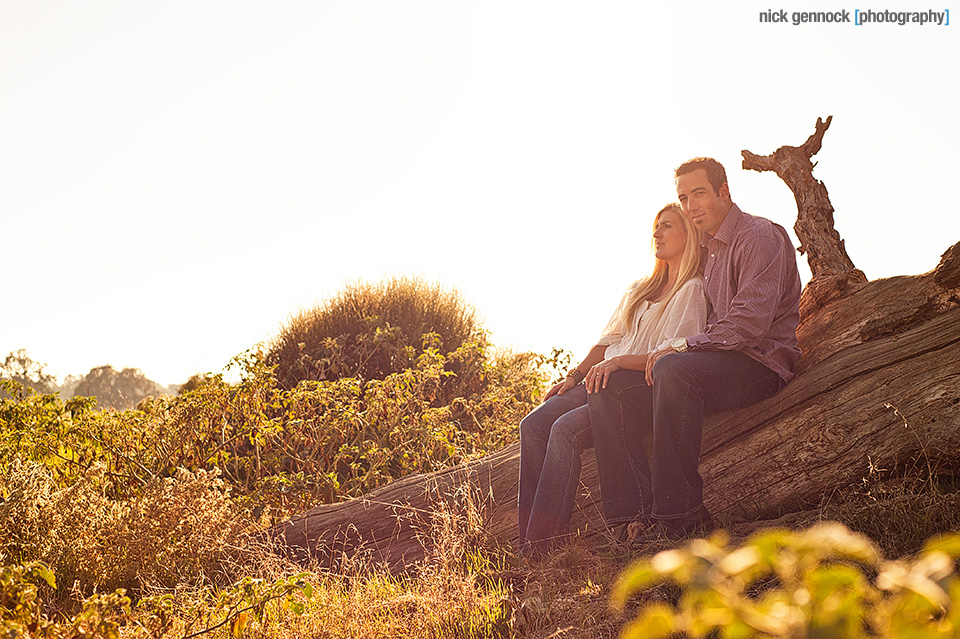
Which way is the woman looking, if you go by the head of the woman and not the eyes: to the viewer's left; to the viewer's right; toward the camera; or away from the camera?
to the viewer's left

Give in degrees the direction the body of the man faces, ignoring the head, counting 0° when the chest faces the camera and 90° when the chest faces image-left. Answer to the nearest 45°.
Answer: approximately 45°

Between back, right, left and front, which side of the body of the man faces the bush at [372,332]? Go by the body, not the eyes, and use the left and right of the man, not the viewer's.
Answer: right
